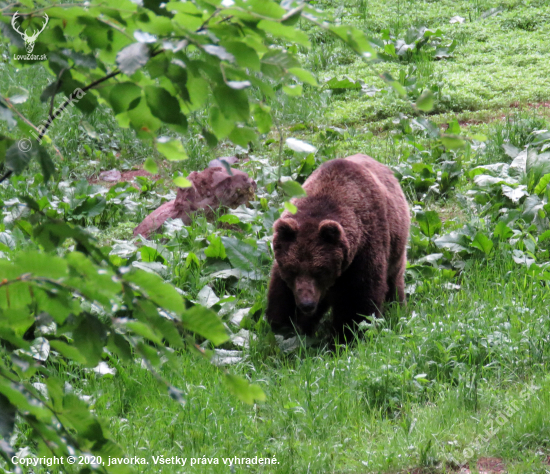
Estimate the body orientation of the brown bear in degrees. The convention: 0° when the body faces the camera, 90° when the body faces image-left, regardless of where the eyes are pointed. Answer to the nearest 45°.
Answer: approximately 45°

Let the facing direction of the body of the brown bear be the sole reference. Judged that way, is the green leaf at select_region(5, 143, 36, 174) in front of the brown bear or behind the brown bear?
in front

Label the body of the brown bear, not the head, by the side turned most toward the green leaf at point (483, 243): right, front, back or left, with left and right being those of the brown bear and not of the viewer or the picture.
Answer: back

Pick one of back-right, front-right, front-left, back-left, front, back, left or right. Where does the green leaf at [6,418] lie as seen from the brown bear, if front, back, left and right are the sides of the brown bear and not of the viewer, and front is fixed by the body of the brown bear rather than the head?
front-left

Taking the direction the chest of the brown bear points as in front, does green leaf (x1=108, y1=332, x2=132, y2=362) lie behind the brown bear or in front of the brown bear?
in front

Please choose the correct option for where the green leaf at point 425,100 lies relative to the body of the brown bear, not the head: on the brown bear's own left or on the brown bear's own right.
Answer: on the brown bear's own left
